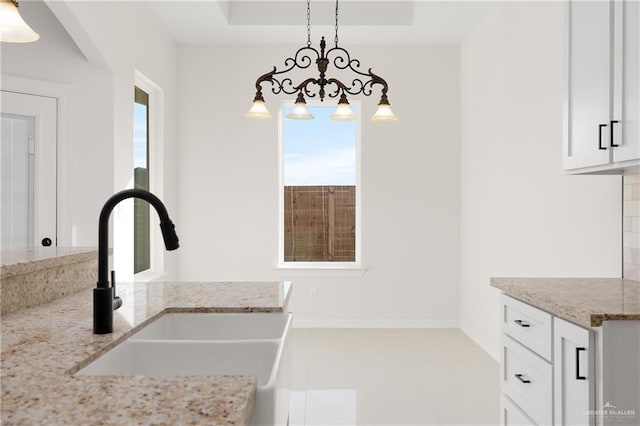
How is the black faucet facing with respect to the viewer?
to the viewer's right

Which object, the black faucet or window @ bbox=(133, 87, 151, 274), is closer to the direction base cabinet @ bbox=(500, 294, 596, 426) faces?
the black faucet

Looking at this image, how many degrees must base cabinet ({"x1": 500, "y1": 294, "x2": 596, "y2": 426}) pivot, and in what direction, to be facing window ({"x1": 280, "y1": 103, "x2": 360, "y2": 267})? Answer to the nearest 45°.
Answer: approximately 90° to its right

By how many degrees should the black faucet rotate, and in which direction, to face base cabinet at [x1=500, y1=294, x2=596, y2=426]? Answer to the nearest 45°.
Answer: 0° — it already faces it

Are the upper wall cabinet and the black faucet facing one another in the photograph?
yes

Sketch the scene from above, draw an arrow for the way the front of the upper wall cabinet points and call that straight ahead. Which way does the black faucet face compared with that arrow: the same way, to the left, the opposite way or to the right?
the opposite way

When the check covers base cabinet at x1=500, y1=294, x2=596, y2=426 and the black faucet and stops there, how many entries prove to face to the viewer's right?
1

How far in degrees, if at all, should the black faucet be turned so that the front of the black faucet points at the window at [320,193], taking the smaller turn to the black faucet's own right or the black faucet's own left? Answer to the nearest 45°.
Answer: approximately 45° to the black faucet's own left

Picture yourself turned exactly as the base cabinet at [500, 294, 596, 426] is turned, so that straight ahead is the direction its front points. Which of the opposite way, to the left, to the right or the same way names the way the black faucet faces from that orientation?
the opposite way

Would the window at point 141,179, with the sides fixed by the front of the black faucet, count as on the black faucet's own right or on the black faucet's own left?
on the black faucet's own left
